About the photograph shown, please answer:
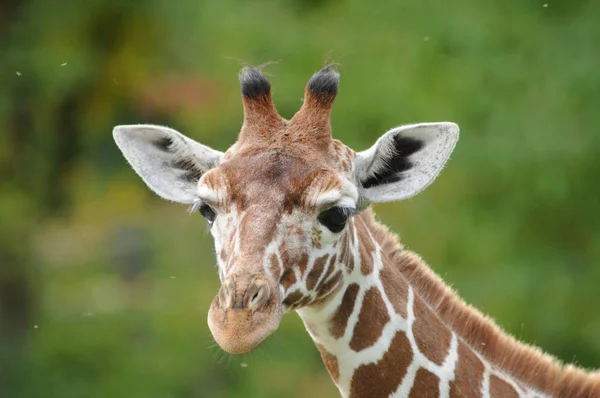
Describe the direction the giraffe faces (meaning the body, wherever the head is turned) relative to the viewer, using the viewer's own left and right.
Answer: facing the viewer and to the left of the viewer
